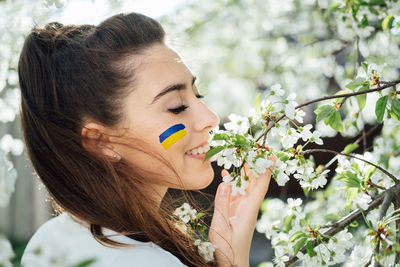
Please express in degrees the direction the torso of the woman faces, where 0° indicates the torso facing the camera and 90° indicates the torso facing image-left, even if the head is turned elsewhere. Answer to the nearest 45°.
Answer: approximately 270°

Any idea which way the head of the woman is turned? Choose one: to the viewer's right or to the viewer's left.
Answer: to the viewer's right
